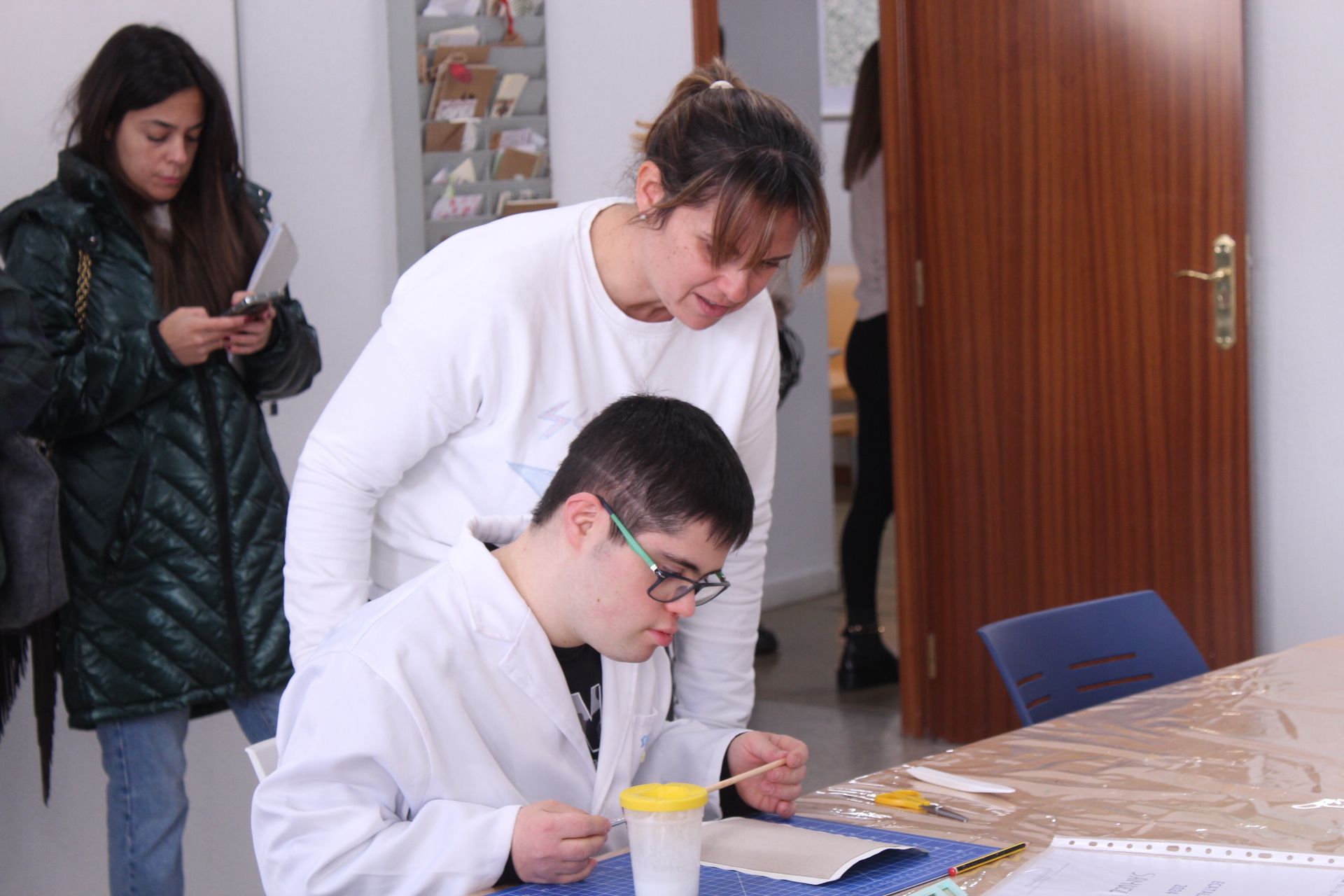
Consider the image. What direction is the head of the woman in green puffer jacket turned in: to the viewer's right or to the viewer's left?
to the viewer's right

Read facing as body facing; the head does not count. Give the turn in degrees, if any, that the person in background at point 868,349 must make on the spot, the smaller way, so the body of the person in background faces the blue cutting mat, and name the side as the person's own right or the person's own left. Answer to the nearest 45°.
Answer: approximately 90° to the person's own right

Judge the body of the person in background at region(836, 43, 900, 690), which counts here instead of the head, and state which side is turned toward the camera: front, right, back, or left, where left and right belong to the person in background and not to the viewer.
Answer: right

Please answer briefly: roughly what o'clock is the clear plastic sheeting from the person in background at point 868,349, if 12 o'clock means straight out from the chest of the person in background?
The clear plastic sheeting is roughly at 3 o'clock from the person in background.

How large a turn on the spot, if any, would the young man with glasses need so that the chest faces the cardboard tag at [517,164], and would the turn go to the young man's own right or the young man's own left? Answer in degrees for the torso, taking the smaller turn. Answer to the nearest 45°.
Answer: approximately 135° to the young man's own left

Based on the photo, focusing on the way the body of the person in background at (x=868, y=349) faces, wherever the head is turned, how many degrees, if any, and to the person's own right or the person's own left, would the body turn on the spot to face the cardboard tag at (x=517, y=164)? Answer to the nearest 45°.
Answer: approximately 135° to the person's own right

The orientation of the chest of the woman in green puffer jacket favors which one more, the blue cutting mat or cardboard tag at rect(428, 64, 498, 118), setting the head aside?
the blue cutting mat

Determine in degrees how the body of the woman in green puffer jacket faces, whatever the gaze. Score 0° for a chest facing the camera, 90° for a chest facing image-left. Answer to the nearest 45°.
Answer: approximately 315°

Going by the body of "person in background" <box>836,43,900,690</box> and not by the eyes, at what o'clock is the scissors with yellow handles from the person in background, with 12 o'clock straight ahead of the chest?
The scissors with yellow handles is roughly at 3 o'clock from the person in background.
